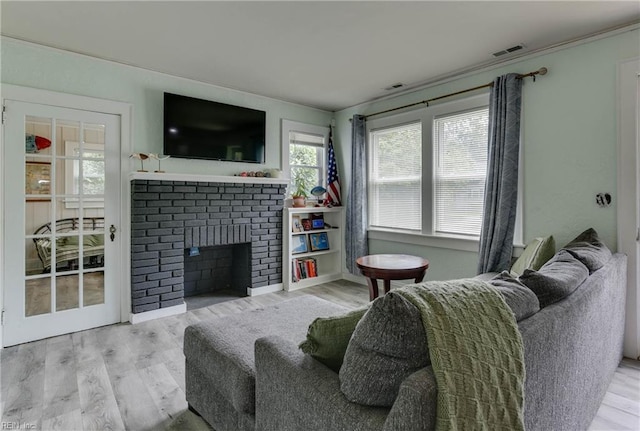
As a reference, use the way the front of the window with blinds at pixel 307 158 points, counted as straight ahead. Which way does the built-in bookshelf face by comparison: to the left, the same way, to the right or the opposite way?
the same way

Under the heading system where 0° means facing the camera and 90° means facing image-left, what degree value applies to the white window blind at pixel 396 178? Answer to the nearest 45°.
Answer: approximately 45°

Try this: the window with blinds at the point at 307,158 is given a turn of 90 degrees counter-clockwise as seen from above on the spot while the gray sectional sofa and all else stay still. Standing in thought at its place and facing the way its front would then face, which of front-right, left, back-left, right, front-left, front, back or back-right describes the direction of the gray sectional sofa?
back-right

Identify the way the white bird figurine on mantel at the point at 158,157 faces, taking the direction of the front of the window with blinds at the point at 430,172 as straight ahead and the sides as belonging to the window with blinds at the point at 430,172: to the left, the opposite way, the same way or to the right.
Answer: the same way

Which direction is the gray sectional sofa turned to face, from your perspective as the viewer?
facing away from the viewer and to the left of the viewer

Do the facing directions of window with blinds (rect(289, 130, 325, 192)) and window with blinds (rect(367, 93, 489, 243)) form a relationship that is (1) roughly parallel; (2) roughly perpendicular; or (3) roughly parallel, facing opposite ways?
roughly perpendicular

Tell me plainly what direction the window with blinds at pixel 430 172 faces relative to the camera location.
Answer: facing the viewer and to the left of the viewer

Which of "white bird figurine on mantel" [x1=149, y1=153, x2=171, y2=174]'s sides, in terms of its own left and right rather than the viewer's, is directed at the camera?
left

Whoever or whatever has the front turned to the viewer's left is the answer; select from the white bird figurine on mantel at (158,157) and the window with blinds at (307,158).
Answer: the white bird figurine on mantel

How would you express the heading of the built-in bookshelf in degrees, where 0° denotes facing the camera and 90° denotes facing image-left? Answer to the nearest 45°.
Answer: approximately 315°

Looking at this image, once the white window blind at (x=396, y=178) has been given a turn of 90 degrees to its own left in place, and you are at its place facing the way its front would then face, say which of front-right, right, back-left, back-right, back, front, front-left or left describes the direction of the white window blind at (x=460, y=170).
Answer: front

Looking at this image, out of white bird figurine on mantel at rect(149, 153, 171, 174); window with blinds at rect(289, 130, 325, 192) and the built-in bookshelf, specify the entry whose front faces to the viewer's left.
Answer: the white bird figurine on mantel

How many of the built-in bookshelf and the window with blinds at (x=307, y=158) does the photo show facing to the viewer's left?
0

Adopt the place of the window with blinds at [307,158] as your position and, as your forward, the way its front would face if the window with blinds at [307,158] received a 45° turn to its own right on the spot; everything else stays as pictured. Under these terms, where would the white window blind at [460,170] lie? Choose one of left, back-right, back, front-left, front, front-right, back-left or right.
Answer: front-left

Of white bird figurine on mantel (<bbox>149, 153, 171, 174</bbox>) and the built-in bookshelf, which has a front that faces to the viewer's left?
the white bird figurine on mantel

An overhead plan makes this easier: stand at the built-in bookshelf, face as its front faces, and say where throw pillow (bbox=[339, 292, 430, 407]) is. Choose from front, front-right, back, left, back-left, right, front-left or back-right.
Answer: front-right

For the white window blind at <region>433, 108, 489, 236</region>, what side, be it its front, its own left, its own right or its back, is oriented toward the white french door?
front

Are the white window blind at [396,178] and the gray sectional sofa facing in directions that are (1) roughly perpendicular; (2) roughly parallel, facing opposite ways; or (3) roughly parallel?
roughly perpendicular
